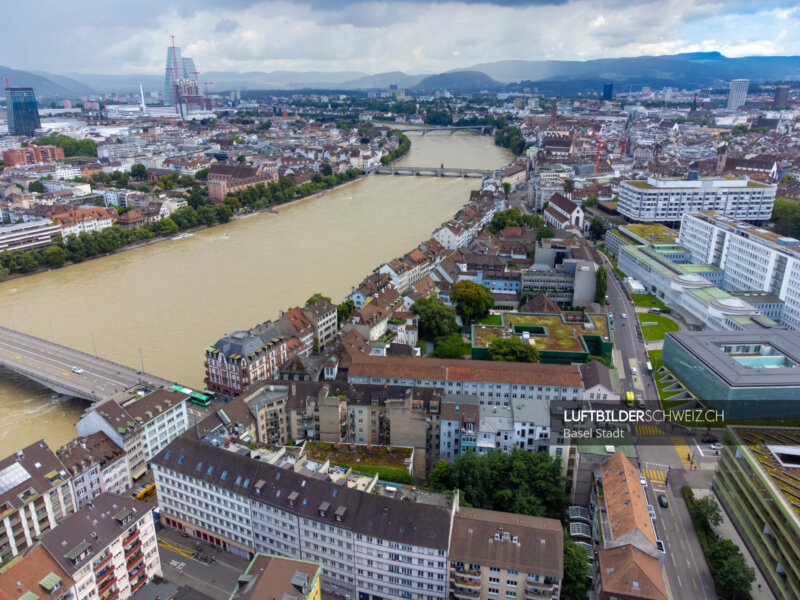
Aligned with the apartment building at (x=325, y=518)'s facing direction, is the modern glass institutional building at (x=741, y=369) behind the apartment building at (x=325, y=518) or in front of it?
behind

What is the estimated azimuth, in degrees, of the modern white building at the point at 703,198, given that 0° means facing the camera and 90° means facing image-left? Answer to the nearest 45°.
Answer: approximately 0°

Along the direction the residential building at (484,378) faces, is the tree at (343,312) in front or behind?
behind

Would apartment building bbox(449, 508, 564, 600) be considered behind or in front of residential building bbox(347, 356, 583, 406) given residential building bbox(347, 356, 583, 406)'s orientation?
in front

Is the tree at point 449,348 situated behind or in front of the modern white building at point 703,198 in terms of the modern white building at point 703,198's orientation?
in front

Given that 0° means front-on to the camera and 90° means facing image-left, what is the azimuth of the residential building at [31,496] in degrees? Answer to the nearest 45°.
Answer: approximately 315°

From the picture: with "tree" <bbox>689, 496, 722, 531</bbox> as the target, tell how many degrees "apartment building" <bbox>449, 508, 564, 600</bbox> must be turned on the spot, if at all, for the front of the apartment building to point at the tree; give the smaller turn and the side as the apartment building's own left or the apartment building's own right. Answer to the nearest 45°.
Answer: approximately 135° to the apartment building's own left

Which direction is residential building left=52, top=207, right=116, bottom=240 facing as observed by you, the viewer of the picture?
facing the viewer and to the right of the viewer

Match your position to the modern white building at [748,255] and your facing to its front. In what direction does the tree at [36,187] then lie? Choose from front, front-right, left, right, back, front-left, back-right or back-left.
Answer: front-right

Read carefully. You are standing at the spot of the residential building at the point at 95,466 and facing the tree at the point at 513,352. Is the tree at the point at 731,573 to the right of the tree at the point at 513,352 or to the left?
right

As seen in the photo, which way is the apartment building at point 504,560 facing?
toward the camera

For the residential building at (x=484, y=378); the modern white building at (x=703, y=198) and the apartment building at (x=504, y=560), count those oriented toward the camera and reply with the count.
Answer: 3

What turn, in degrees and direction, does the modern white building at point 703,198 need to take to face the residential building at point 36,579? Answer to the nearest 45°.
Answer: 0° — it already faces it

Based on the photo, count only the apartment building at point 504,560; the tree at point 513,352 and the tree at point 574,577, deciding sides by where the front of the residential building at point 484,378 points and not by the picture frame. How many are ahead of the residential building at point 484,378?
2

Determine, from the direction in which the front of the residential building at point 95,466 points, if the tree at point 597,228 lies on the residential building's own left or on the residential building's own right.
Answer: on the residential building's own left
